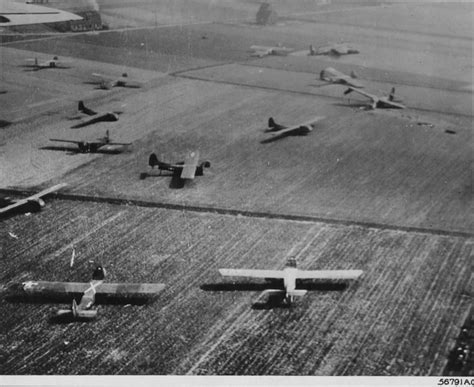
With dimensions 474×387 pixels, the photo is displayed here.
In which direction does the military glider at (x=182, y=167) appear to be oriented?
to the viewer's right

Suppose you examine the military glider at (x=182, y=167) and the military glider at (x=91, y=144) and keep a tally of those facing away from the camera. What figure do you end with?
0

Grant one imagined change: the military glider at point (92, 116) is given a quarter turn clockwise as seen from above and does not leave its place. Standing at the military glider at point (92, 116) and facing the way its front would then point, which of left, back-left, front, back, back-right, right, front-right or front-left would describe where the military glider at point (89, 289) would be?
front-left

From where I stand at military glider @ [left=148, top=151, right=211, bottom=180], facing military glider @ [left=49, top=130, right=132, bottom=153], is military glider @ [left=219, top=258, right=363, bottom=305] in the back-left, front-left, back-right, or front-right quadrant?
back-left

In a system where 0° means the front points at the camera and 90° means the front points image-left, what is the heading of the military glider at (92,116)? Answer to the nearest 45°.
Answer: approximately 315°

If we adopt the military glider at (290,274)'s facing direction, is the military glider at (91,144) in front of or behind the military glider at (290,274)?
in front

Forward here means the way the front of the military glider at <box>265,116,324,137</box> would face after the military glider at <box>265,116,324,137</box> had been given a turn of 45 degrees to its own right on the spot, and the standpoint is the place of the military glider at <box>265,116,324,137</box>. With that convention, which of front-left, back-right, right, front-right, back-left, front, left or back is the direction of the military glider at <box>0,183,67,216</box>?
front-right

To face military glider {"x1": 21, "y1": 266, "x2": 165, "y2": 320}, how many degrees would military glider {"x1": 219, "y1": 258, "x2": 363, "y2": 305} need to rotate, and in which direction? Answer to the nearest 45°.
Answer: approximately 90° to its left

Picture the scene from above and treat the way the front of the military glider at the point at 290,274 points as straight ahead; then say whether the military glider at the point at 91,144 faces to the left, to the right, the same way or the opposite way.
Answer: the opposite way

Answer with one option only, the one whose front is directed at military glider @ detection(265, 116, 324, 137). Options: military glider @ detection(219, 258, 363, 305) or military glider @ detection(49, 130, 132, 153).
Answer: military glider @ detection(219, 258, 363, 305)

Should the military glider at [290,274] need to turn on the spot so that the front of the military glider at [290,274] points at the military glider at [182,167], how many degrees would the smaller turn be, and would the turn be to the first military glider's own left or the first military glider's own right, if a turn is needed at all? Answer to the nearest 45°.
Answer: approximately 45° to the first military glider's own left

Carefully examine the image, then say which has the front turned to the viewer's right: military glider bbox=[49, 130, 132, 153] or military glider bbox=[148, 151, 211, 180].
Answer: military glider bbox=[148, 151, 211, 180]

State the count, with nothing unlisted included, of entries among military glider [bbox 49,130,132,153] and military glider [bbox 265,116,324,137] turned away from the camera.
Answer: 0

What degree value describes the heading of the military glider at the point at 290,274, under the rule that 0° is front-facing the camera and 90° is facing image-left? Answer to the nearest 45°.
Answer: approximately 180°
